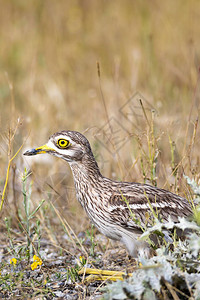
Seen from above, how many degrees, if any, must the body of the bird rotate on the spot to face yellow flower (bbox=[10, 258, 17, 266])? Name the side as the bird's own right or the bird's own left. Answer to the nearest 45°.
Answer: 0° — it already faces it

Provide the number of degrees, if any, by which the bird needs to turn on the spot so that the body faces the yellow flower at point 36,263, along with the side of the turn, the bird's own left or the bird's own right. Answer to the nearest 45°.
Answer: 0° — it already faces it

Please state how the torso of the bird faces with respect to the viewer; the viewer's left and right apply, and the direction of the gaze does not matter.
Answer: facing to the left of the viewer
